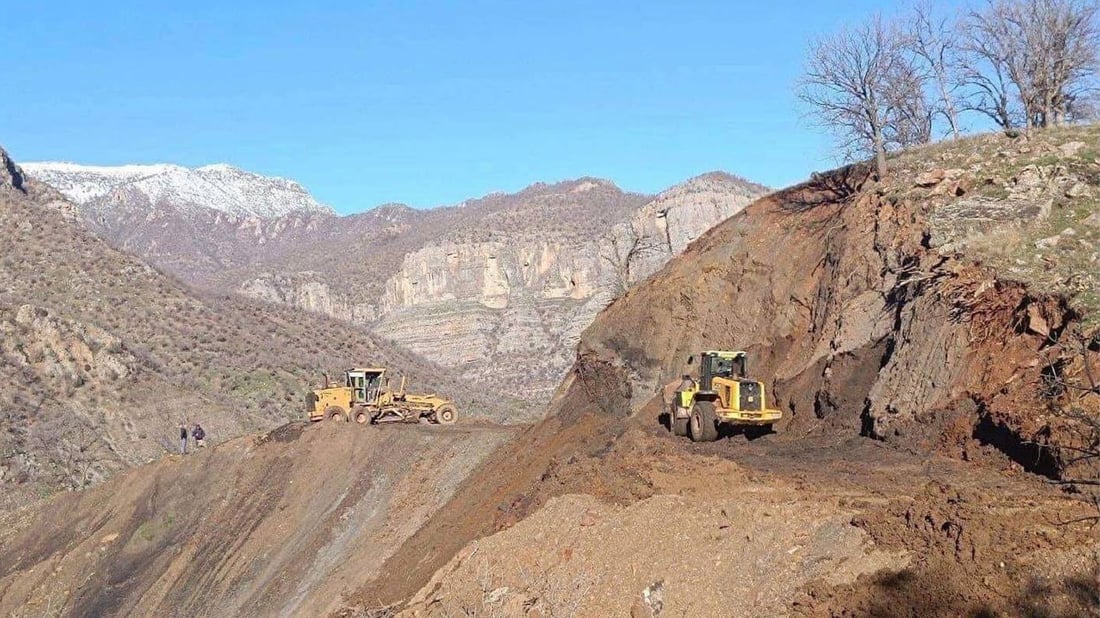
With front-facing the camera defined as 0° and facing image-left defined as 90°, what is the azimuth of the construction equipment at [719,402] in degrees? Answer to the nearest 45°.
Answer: approximately 135°
